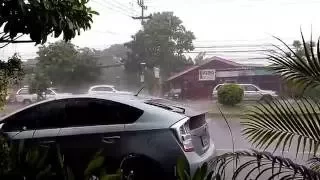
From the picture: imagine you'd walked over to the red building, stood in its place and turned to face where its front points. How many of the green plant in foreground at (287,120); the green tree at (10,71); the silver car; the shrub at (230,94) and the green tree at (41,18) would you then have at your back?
0

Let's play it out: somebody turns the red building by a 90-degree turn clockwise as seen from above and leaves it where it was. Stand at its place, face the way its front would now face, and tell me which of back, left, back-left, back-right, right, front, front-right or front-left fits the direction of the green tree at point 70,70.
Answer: front

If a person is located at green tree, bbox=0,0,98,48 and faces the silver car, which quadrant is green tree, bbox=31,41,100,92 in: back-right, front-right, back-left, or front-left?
front-left

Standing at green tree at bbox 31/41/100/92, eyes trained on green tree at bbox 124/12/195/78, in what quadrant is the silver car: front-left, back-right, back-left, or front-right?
back-right

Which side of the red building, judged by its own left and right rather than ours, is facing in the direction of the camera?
front

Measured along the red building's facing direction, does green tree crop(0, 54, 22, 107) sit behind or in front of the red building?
in front

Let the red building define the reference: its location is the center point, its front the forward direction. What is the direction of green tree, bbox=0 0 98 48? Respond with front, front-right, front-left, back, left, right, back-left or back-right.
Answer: front

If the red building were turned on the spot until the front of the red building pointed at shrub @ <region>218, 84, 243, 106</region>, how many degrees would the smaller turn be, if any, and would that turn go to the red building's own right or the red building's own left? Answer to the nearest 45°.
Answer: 0° — it already faces it

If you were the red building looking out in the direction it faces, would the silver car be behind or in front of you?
in front

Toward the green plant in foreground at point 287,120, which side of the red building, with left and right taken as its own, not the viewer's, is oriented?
front
